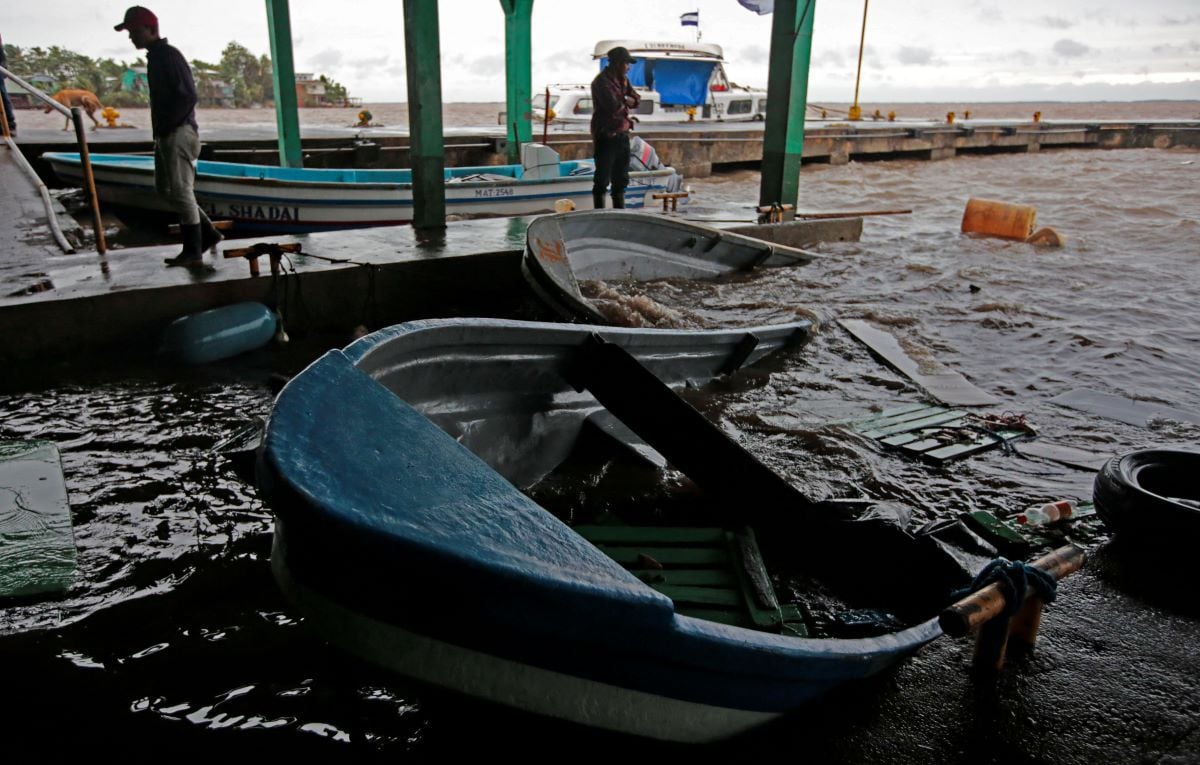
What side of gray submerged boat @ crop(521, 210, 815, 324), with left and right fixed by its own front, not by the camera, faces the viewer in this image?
left

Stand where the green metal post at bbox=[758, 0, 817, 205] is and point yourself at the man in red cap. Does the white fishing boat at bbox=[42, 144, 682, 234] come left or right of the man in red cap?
right

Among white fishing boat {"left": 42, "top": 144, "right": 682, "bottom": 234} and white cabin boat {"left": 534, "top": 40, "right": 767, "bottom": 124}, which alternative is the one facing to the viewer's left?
white fishing boat {"left": 42, "top": 144, "right": 682, "bottom": 234}

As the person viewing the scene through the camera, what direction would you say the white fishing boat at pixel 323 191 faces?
facing to the left of the viewer

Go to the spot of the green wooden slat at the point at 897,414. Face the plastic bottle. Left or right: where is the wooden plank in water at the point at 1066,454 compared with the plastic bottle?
left

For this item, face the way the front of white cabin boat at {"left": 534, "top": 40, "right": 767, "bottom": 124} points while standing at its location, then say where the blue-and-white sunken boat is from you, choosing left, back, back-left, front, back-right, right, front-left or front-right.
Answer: right

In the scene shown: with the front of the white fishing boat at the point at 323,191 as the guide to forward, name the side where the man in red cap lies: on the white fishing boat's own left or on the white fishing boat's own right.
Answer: on the white fishing boat's own left

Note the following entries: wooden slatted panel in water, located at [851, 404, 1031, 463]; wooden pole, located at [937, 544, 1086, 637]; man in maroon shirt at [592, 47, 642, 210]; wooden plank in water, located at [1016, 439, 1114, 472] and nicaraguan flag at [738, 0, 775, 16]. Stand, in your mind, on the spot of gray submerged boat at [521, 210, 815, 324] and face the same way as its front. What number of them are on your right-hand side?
2
